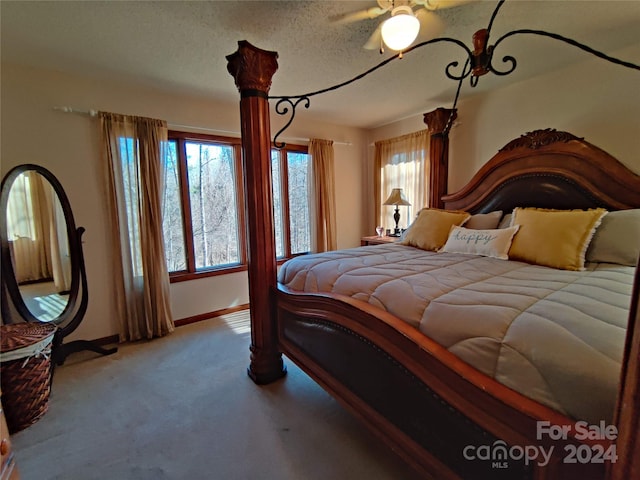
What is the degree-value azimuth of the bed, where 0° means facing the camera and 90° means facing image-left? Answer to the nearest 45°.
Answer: approximately 45°

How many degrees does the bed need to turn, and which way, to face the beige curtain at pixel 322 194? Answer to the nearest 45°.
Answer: approximately 90° to its right

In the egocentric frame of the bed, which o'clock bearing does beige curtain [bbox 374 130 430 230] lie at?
The beige curtain is roughly at 4 o'clock from the bed.

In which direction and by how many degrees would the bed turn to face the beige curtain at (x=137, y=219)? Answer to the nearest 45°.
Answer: approximately 45° to its right

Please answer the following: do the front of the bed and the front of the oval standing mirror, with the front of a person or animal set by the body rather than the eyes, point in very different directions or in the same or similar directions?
very different directions

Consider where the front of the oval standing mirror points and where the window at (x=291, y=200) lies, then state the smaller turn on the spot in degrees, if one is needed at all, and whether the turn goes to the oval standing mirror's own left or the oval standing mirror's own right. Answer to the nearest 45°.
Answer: approximately 45° to the oval standing mirror's own left

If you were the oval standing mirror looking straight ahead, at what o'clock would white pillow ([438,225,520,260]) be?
The white pillow is roughly at 12 o'clock from the oval standing mirror.

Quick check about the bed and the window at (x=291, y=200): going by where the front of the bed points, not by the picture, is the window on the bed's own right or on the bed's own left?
on the bed's own right

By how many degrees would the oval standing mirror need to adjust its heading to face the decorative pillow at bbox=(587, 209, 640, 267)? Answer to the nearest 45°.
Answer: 0° — it already faces it
